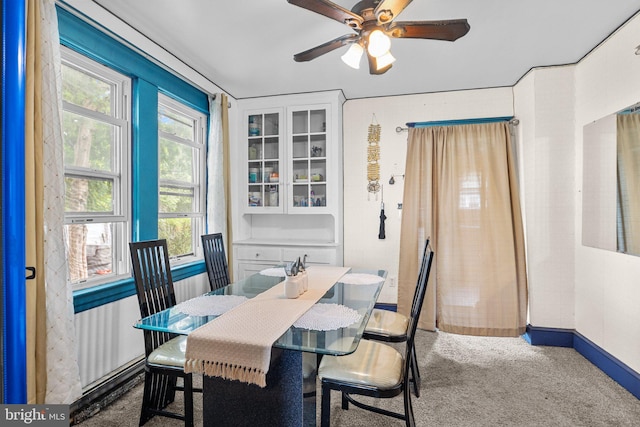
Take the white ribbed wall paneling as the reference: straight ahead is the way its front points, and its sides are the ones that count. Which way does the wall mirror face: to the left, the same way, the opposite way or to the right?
the opposite way

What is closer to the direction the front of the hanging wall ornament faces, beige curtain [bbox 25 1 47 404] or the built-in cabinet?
the beige curtain

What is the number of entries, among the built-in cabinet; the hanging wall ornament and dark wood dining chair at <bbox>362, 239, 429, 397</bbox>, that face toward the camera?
2

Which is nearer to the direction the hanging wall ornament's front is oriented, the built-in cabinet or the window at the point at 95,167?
the window

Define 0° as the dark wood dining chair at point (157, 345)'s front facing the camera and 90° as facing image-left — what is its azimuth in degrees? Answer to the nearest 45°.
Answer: approximately 315°

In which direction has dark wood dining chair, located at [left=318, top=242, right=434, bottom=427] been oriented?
to the viewer's left

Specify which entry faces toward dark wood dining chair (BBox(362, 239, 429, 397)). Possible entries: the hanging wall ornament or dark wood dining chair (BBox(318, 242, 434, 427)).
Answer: the hanging wall ornament

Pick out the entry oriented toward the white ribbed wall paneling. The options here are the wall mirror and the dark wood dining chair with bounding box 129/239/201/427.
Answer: the wall mirror

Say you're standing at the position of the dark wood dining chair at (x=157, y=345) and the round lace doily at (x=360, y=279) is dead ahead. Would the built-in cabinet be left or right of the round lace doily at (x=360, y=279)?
left
